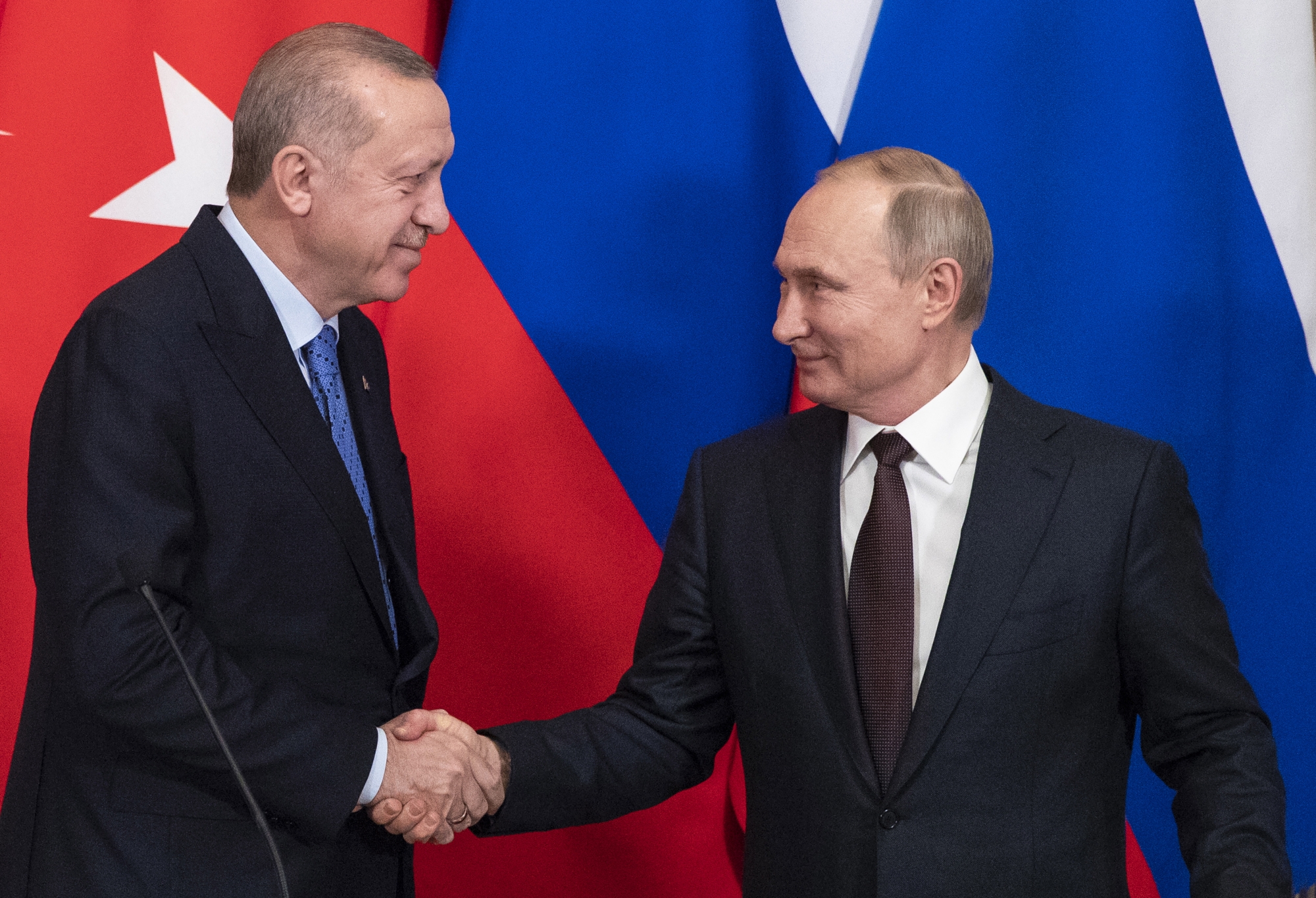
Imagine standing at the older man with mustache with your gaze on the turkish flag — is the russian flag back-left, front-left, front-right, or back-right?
front-right

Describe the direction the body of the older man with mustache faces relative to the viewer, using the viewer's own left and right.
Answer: facing the viewer and to the right of the viewer

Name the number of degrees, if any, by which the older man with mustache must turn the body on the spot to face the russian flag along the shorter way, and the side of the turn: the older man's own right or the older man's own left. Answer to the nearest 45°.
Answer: approximately 45° to the older man's own left

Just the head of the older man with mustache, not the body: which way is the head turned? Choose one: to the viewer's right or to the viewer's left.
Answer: to the viewer's right

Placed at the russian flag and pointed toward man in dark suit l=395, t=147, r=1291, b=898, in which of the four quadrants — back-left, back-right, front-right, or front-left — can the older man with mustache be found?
front-right

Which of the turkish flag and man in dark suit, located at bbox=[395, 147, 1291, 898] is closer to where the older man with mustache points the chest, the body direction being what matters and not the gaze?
the man in dark suit

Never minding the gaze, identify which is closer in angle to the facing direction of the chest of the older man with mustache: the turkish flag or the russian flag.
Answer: the russian flag

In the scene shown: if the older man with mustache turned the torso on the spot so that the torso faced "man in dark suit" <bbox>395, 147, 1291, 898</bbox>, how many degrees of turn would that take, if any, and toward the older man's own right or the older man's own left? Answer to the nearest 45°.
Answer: approximately 45° to the older man's own left
